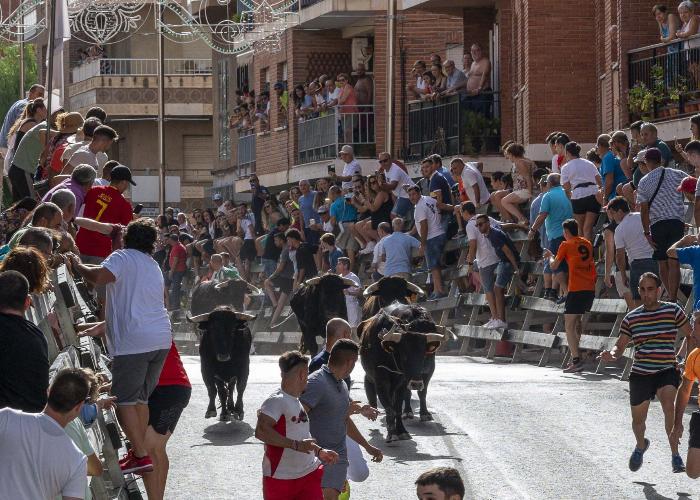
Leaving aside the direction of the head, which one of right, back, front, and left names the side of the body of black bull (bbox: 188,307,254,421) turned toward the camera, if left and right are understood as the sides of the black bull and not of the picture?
front

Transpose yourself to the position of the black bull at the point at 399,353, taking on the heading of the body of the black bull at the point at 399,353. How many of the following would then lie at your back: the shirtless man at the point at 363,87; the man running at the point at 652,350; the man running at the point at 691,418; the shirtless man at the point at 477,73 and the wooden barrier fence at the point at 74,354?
2

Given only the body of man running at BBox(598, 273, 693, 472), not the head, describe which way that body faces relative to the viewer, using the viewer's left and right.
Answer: facing the viewer

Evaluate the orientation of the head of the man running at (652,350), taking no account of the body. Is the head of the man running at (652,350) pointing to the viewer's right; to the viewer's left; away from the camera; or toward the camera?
toward the camera

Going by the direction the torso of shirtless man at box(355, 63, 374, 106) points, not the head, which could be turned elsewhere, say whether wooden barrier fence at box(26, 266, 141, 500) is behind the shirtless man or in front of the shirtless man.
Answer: in front

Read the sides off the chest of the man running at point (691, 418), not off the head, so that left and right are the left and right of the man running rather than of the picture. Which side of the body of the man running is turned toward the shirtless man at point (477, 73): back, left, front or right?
back

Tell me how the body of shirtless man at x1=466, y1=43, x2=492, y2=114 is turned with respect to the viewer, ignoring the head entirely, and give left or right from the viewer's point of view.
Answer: facing the viewer and to the left of the viewer

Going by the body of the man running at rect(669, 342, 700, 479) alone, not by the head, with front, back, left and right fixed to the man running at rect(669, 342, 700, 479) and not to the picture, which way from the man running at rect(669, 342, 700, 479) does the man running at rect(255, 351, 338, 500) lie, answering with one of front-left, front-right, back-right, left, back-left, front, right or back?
front-right

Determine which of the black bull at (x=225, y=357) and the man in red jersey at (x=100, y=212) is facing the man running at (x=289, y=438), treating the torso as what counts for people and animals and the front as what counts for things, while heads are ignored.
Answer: the black bull

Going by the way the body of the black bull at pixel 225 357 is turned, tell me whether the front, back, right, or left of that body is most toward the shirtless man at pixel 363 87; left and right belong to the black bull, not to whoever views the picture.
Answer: back

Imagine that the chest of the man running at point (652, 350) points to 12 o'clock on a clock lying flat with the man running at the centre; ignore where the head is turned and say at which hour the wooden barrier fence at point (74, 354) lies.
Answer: The wooden barrier fence is roughly at 2 o'clock from the man running.

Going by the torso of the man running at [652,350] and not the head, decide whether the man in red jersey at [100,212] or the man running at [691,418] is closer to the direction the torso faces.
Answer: the man running
